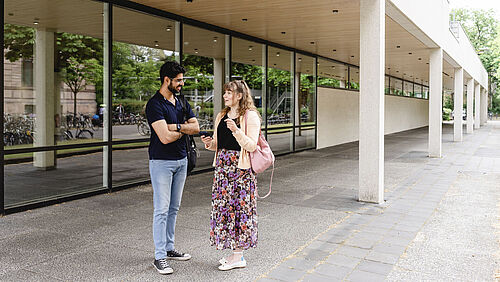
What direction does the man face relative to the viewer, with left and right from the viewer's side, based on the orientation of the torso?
facing the viewer and to the right of the viewer

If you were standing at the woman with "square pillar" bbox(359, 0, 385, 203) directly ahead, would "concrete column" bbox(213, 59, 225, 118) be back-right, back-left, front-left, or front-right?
front-left

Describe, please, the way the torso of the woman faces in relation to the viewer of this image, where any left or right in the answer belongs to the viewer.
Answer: facing the viewer and to the left of the viewer

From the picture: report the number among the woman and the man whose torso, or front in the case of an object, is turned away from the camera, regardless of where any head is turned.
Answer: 0

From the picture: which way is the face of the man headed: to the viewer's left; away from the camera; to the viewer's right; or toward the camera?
to the viewer's right

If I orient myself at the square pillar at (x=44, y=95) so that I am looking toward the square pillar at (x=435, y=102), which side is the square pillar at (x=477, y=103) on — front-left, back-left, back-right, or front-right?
front-left

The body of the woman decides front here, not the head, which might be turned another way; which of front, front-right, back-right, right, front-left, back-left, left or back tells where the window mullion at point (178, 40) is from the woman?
back-right

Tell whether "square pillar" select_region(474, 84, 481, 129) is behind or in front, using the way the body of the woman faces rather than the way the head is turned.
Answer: behind
